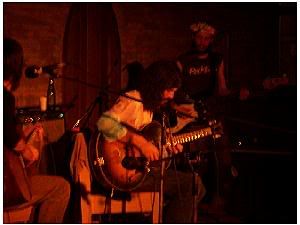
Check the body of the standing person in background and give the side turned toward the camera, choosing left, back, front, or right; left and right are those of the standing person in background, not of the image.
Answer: front

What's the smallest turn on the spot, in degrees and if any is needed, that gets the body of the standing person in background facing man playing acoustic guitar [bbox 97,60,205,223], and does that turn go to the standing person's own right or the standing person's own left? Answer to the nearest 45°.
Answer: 0° — they already face them

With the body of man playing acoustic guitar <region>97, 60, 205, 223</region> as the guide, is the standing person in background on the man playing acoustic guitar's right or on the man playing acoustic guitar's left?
on the man playing acoustic guitar's left

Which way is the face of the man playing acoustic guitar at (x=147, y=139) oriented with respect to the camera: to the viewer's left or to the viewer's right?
to the viewer's right

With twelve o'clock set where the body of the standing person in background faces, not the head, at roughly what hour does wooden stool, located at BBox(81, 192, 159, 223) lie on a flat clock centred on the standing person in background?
The wooden stool is roughly at 1 o'clock from the standing person in background.
